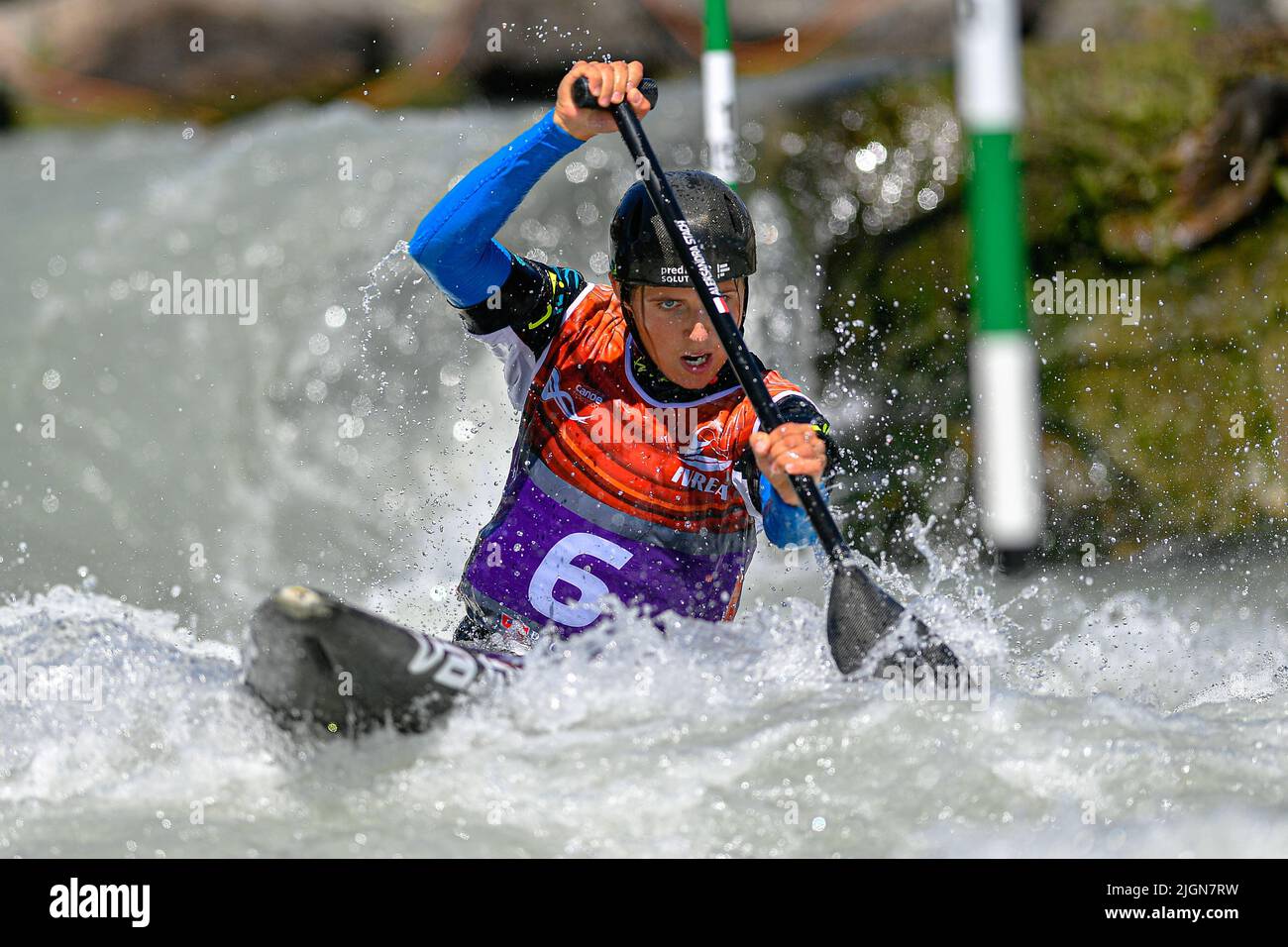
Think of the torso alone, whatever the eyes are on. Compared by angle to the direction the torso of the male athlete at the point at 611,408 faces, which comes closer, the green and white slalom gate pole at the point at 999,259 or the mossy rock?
the green and white slalom gate pole

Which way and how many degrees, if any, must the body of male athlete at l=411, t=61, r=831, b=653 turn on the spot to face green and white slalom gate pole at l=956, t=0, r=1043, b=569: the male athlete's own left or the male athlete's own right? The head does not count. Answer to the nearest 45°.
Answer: approximately 45° to the male athlete's own left

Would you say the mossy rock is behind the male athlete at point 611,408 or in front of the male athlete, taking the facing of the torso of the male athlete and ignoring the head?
behind

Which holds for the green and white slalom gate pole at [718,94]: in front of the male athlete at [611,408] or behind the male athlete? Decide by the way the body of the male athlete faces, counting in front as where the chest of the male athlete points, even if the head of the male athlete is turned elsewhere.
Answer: behind

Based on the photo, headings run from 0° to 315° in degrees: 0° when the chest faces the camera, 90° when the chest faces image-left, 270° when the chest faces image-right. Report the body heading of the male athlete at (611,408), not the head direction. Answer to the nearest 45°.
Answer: approximately 0°
